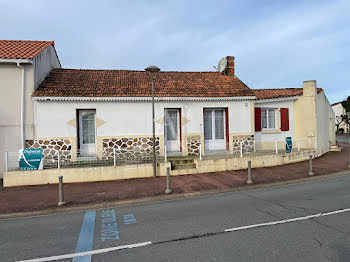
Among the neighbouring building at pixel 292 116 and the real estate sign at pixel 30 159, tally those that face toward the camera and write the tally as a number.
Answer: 2

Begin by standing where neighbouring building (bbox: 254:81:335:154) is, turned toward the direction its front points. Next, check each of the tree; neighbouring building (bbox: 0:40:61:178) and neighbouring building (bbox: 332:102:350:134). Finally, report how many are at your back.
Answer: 2

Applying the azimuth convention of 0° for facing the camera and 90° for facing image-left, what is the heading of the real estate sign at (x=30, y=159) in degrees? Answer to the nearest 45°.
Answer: approximately 0°

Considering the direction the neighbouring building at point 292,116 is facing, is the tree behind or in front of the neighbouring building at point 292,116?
behind

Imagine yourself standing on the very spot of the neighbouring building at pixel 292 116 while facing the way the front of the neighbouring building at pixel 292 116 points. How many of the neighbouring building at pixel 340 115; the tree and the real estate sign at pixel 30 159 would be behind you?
2

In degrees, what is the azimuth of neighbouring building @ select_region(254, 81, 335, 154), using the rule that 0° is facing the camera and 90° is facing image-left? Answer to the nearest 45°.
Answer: approximately 0°

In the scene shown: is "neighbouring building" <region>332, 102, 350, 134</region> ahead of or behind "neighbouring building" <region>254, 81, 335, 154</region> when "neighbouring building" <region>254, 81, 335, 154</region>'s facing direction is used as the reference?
behind

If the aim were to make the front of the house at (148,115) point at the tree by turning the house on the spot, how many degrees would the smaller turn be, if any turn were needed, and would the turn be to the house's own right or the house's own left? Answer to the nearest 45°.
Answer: approximately 135° to the house's own left

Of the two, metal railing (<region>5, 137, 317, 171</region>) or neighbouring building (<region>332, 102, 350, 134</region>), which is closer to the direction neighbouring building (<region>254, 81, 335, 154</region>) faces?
the metal railing

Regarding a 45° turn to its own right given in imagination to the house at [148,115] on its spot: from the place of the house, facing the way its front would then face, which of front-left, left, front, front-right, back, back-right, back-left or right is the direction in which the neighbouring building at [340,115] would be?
back
